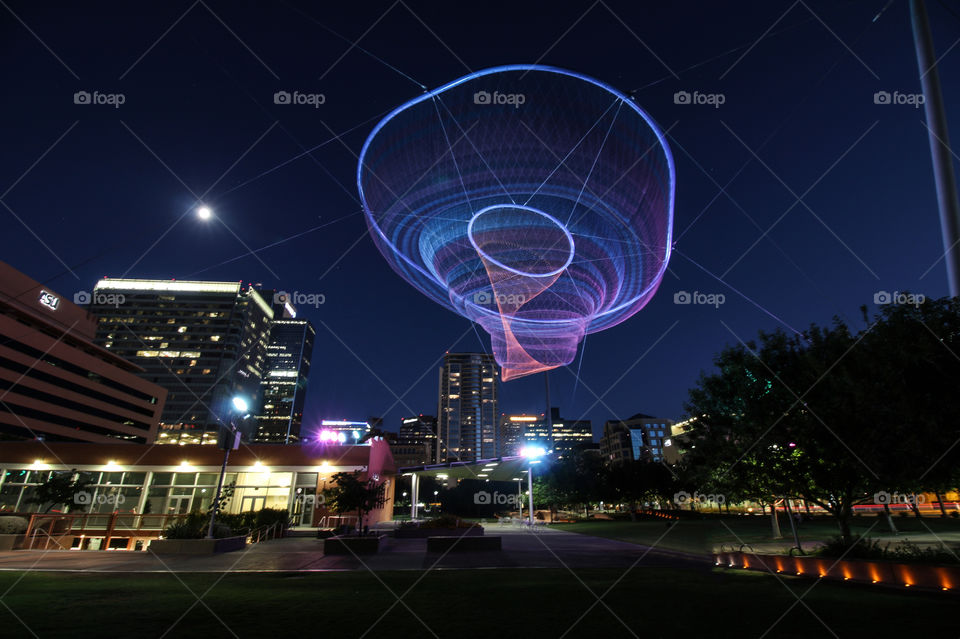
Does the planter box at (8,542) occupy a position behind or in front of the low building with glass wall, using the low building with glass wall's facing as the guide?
in front

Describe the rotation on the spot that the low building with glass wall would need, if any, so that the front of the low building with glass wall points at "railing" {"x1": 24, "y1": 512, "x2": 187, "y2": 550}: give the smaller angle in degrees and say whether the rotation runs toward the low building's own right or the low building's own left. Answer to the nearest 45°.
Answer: approximately 45° to the low building's own right

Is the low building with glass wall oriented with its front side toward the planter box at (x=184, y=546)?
yes

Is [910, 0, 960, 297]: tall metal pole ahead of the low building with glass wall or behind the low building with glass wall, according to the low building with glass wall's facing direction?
ahead

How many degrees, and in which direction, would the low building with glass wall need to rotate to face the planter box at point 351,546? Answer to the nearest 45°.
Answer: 0° — it already faces it

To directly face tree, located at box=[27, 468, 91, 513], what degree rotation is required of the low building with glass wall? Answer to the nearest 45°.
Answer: approximately 45° to its right

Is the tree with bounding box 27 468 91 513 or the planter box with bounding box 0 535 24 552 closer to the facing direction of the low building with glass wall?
the planter box

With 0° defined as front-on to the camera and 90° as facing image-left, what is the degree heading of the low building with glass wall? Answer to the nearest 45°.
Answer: approximately 0°

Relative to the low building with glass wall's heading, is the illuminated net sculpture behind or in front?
in front

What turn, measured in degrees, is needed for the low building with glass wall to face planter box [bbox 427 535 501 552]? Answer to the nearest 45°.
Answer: approximately 45° to its left
